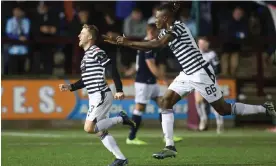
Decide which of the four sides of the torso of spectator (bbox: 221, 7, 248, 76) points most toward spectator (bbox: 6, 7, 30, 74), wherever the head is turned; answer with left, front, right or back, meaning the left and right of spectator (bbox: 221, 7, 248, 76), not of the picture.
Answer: right

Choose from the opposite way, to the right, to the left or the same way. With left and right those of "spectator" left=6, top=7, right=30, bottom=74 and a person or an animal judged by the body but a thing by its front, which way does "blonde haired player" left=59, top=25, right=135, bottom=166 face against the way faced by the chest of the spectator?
to the right

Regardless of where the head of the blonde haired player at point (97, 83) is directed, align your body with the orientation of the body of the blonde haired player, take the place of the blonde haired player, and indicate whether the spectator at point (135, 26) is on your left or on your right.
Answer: on your right

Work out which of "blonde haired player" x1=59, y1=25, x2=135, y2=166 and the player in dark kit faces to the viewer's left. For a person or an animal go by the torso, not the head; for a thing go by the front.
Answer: the blonde haired player

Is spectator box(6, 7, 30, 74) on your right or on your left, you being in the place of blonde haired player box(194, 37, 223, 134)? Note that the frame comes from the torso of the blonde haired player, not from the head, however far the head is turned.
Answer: on your right

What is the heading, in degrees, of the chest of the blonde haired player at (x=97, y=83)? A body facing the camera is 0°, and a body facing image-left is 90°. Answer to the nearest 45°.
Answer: approximately 90°

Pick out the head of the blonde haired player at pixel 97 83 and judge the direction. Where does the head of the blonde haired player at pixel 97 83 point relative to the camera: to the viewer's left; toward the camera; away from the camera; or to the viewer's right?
to the viewer's left

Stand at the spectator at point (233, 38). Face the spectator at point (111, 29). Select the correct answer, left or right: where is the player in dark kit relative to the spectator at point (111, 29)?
left

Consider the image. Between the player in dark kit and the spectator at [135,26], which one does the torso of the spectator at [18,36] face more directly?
the player in dark kit

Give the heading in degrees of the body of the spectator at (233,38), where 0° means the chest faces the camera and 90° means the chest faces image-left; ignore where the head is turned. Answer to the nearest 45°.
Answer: approximately 0°
